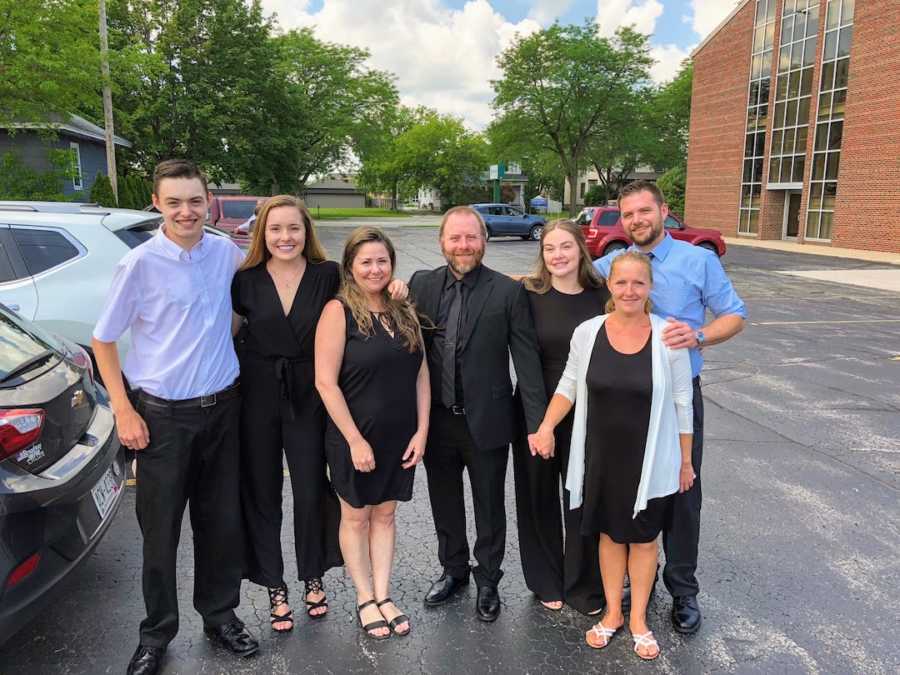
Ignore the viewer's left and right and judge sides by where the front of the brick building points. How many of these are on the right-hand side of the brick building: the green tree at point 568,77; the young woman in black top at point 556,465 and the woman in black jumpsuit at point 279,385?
1

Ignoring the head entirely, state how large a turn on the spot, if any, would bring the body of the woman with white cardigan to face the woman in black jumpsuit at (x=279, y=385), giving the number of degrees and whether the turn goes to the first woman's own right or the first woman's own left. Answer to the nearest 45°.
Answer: approximately 90° to the first woman's own right

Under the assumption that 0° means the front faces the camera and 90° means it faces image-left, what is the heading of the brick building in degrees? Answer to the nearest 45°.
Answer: approximately 45°

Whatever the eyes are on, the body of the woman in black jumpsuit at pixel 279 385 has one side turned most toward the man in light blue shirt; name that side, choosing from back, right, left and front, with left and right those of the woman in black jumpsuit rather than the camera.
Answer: left

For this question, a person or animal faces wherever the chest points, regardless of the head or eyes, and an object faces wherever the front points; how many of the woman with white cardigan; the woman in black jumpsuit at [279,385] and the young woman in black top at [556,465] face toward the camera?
3

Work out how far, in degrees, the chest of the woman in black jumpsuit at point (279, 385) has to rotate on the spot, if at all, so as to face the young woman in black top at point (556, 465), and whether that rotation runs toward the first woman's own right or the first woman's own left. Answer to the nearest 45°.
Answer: approximately 90° to the first woman's own left

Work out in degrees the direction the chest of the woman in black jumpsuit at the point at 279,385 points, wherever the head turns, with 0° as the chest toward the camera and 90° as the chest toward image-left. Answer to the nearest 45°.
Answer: approximately 0°

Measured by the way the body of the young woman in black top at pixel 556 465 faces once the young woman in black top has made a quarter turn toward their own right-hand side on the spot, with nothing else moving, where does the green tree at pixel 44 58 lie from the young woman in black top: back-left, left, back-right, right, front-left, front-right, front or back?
front-right

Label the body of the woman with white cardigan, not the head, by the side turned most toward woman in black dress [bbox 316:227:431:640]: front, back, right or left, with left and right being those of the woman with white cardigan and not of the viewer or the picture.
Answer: right
